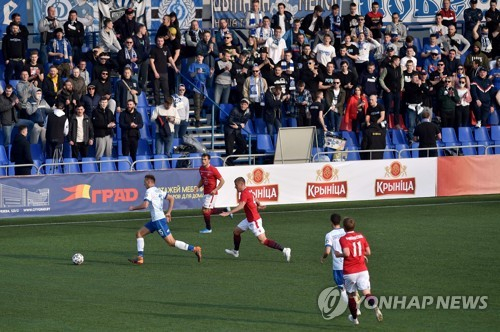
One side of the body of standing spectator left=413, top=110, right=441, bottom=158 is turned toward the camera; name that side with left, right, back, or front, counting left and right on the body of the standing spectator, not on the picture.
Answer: back

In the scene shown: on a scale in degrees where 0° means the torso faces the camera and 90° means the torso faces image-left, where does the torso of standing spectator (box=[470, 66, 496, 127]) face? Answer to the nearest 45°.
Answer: approximately 0°

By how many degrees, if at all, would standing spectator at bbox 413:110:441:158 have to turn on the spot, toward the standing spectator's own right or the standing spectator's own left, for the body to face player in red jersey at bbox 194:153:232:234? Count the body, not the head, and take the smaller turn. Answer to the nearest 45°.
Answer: approximately 135° to the standing spectator's own left

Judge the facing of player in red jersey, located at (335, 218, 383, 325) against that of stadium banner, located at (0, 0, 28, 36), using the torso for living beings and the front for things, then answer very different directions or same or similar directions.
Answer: very different directions
